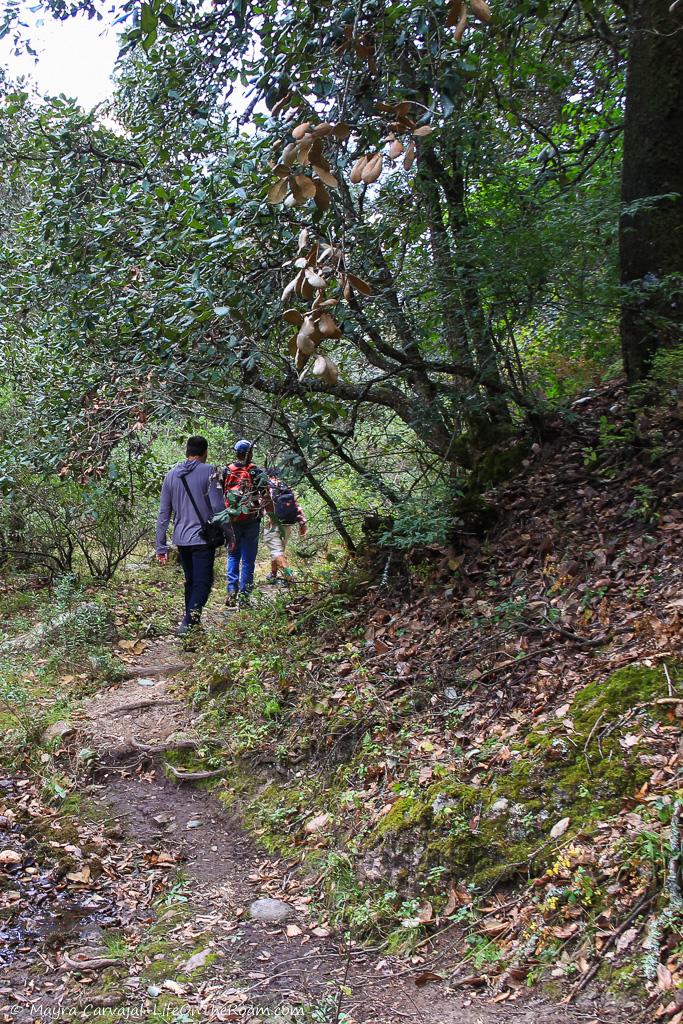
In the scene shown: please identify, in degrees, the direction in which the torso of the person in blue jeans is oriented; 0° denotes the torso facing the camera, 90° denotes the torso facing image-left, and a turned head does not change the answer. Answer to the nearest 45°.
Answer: approximately 180°

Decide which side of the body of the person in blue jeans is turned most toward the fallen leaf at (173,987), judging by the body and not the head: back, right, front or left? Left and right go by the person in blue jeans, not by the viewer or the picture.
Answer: back

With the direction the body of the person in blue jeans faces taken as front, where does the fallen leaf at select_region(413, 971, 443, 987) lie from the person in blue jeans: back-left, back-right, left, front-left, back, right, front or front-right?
back

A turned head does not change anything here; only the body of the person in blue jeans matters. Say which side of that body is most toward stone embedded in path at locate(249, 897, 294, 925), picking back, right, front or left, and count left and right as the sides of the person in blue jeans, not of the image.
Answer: back

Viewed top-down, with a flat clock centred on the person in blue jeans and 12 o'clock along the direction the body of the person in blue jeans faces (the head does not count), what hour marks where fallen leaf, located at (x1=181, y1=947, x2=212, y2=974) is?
The fallen leaf is roughly at 6 o'clock from the person in blue jeans.

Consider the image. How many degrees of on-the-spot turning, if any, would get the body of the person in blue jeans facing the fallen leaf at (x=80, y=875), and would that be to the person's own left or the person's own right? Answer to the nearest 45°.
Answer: approximately 180°

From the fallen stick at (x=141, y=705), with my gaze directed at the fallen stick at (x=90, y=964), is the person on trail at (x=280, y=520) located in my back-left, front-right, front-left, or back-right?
back-left
